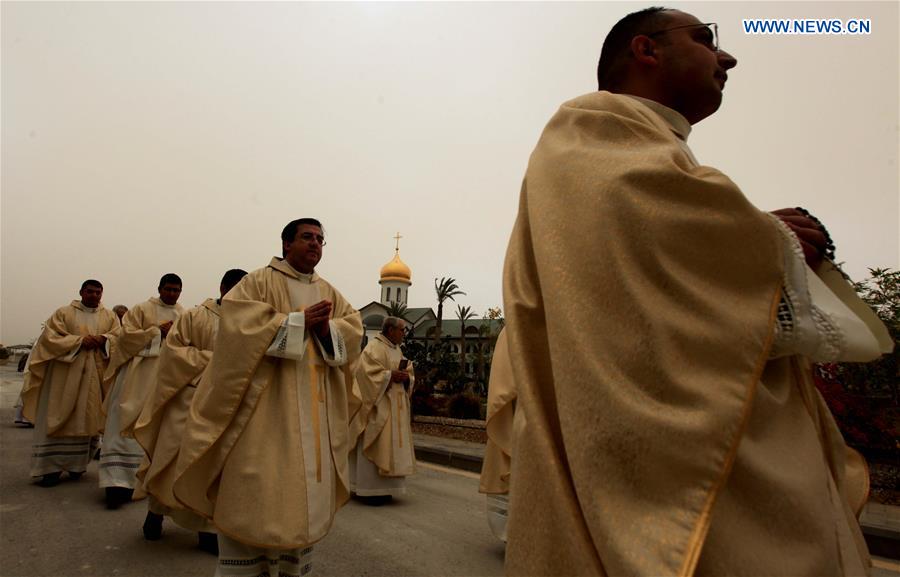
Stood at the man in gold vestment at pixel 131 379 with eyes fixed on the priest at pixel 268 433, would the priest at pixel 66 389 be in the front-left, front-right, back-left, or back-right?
back-right

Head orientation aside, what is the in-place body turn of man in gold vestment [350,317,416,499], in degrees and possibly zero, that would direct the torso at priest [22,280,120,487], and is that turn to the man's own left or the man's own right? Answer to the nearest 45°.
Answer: approximately 135° to the man's own right

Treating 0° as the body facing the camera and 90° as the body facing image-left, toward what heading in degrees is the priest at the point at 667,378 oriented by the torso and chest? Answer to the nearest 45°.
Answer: approximately 270°

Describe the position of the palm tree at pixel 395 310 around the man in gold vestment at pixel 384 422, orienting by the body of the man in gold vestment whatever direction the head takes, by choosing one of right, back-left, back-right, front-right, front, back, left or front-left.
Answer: back-left

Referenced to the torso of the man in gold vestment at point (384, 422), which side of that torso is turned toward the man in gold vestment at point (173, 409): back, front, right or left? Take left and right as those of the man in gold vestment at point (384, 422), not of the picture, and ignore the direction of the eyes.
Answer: right

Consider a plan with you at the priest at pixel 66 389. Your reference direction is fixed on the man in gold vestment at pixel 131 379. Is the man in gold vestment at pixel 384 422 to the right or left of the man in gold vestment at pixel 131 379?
left

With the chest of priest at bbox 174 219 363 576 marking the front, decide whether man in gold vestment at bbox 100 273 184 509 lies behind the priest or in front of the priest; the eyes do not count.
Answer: behind

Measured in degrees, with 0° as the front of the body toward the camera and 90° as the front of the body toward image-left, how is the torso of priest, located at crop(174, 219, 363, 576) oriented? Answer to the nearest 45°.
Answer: approximately 315°
